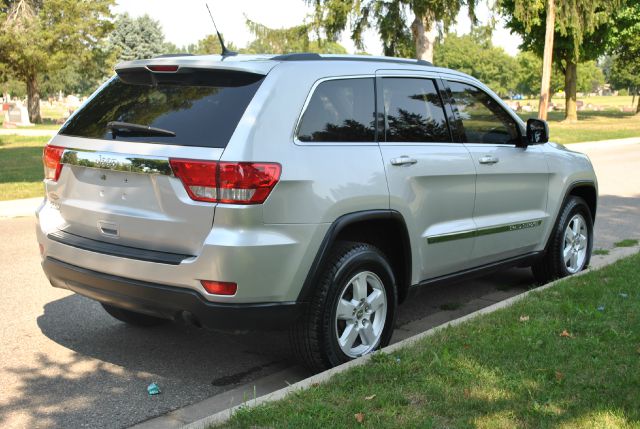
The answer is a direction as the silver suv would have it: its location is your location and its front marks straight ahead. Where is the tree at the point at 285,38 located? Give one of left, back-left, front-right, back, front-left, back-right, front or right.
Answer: front-left

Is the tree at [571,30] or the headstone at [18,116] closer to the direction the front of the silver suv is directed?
the tree

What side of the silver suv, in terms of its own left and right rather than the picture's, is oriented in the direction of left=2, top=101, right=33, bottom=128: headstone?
left

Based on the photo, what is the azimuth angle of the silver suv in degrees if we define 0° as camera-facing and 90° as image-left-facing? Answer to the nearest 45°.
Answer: approximately 225°

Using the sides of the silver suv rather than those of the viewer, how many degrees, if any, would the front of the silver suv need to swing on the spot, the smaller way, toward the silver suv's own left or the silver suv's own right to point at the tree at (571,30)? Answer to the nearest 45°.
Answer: approximately 45° to the silver suv's own left

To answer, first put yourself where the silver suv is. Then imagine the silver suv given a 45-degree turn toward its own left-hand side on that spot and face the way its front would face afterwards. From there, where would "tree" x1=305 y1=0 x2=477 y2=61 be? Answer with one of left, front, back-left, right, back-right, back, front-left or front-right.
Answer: front
